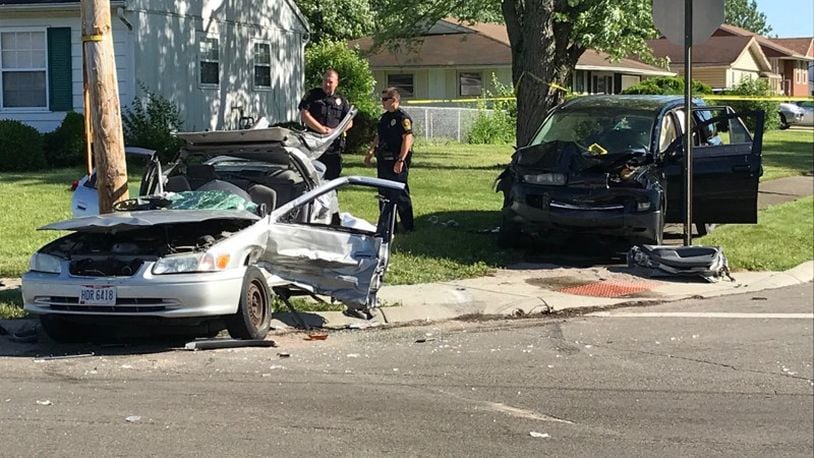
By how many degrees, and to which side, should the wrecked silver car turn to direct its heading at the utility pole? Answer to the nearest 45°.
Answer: approximately 90° to its right

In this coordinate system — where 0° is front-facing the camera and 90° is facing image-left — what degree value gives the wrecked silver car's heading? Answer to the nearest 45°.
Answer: approximately 45°

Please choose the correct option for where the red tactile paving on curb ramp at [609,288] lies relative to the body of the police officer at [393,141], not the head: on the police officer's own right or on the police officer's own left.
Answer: on the police officer's own left

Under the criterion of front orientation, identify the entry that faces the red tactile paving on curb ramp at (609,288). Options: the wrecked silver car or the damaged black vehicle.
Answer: the damaged black vehicle

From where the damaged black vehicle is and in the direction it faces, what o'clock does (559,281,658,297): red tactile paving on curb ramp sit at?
The red tactile paving on curb ramp is roughly at 12 o'clock from the damaged black vehicle.
